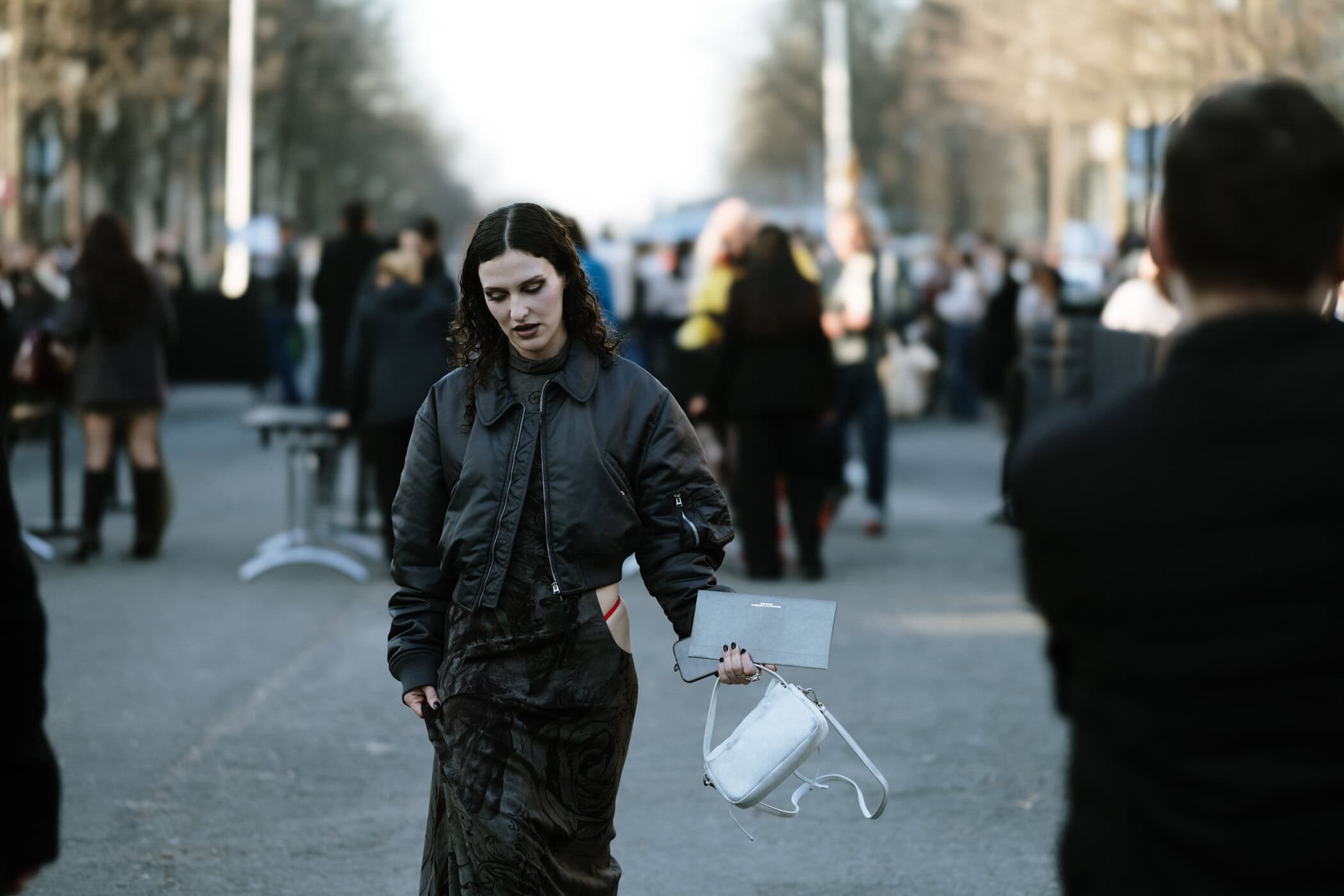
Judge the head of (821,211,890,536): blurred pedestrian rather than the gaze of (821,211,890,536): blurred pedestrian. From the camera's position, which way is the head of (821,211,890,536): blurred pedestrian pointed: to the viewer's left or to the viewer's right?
to the viewer's left

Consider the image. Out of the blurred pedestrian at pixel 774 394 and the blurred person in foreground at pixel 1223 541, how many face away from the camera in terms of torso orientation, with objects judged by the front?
2

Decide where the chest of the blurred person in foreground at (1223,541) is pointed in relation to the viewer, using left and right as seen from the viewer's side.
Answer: facing away from the viewer

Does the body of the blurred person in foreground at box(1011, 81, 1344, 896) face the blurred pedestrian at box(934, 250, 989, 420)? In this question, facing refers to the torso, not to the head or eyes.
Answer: yes

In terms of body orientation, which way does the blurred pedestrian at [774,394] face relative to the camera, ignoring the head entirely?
away from the camera

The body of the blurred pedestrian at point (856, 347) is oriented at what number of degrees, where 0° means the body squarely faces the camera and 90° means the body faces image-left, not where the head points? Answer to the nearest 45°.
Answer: approximately 45°

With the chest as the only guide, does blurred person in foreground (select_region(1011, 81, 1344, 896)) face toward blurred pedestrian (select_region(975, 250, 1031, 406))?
yes

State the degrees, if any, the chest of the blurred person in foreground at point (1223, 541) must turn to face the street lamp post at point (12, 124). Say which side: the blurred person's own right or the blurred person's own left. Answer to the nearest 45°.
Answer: approximately 45° to the blurred person's own left

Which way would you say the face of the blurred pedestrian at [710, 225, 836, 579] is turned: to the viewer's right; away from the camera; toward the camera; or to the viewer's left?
away from the camera

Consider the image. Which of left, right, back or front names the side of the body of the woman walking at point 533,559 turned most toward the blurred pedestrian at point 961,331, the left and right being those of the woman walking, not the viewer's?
back

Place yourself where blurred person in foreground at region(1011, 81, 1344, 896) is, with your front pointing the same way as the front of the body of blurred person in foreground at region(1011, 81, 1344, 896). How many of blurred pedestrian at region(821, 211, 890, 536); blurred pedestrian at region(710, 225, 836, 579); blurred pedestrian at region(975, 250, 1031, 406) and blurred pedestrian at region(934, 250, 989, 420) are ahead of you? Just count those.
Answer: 4

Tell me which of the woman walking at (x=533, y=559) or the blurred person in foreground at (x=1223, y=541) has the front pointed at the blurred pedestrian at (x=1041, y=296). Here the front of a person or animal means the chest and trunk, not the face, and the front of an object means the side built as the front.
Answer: the blurred person in foreground
